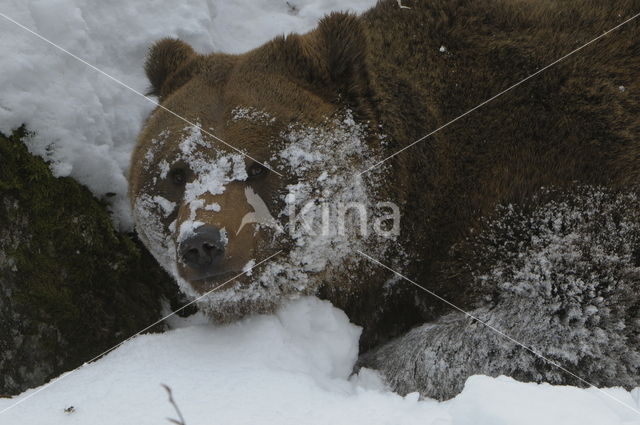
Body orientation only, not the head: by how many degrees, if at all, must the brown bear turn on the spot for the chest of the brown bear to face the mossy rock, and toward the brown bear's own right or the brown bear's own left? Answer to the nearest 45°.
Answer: approximately 45° to the brown bear's own right

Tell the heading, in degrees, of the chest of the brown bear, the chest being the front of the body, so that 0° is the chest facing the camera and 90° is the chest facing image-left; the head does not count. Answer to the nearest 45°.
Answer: approximately 45°
